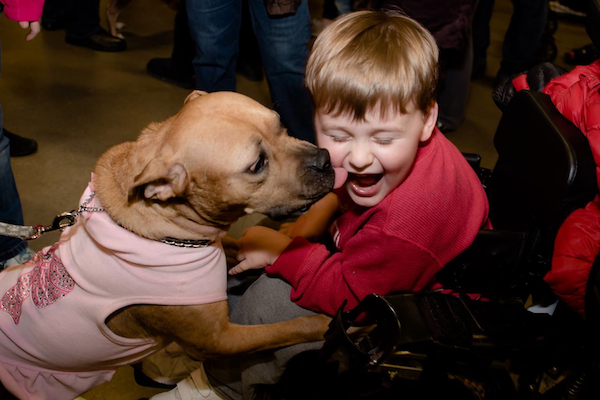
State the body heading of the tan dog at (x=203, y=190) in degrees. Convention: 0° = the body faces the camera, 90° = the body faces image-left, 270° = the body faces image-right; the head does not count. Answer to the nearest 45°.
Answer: approximately 270°

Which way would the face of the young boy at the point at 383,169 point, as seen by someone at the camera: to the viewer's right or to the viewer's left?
to the viewer's left

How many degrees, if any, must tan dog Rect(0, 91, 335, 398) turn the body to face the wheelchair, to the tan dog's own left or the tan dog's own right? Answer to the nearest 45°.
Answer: approximately 45° to the tan dog's own right

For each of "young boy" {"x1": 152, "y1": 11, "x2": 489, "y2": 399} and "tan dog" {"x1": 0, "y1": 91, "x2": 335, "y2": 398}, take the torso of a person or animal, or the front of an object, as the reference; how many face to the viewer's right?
1
